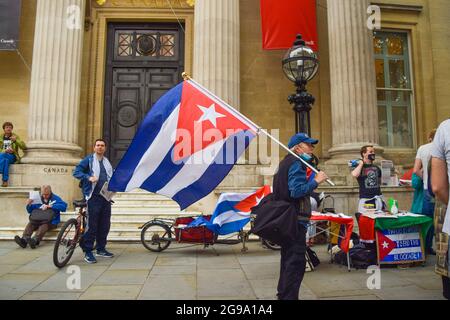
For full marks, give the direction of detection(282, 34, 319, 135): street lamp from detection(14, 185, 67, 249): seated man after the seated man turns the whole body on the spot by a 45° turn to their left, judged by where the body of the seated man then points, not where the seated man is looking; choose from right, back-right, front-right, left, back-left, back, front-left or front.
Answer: front-left

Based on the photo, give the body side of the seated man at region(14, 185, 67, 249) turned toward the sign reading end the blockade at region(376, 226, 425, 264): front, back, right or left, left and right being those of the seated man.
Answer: left

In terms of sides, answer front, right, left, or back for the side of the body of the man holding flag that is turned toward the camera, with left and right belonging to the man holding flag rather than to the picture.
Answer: right

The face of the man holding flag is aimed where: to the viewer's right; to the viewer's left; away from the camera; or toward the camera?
to the viewer's right

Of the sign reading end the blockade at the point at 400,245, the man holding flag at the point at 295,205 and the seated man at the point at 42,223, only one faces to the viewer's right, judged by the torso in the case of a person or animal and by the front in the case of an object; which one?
the man holding flag

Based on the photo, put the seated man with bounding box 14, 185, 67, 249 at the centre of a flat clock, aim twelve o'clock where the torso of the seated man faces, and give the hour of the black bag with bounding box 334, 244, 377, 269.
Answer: The black bag is roughly at 9 o'clock from the seated man.

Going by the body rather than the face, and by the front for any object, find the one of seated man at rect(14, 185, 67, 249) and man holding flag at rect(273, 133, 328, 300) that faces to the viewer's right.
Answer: the man holding flag

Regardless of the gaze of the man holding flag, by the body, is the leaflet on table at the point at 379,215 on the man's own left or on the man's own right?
on the man's own left
